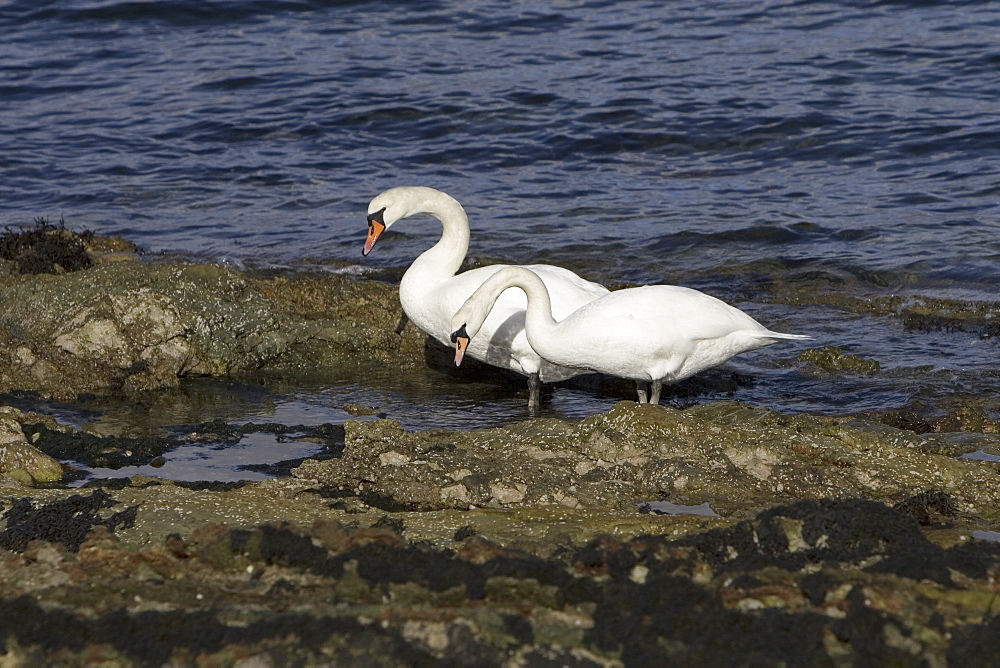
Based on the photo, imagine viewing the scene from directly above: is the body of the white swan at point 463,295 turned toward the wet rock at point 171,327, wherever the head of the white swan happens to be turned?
yes

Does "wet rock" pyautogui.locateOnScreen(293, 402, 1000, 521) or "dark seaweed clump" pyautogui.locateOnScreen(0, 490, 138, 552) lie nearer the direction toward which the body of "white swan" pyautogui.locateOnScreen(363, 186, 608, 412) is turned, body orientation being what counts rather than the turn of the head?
the dark seaweed clump

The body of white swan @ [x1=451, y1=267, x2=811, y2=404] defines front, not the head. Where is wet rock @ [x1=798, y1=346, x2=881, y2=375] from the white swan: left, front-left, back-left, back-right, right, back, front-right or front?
back-right

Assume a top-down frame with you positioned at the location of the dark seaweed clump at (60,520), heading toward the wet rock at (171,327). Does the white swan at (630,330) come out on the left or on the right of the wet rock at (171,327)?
right

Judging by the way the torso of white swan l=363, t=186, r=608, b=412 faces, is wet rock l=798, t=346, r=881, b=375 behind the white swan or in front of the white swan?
behind

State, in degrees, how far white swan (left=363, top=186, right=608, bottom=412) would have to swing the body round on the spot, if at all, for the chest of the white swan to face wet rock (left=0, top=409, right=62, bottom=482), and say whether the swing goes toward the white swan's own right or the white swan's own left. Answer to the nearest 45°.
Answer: approximately 45° to the white swan's own left

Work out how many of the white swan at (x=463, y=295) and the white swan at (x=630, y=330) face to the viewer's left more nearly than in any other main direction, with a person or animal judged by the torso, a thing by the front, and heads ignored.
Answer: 2

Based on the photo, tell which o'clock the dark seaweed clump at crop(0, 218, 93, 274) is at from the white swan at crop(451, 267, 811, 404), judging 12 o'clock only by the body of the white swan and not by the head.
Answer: The dark seaweed clump is roughly at 1 o'clock from the white swan.

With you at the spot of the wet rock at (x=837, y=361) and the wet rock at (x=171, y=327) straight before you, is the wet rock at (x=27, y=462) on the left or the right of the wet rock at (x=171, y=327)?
left

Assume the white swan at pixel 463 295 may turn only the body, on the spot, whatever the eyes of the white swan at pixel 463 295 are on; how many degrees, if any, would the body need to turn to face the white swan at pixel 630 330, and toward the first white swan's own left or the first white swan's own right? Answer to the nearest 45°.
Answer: approximately 135° to the first white swan's own left

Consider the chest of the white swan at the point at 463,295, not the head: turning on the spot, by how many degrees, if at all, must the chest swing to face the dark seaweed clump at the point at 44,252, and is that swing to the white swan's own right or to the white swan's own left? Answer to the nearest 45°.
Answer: approximately 45° to the white swan's own right

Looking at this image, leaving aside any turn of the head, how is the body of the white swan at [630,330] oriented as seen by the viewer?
to the viewer's left

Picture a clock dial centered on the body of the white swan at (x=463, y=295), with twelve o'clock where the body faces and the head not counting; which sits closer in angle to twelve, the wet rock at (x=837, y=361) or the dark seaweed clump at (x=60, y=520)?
the dark seaweed clump

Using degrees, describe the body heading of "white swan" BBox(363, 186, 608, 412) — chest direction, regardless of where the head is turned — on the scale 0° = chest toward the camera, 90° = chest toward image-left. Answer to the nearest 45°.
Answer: approximately 90°

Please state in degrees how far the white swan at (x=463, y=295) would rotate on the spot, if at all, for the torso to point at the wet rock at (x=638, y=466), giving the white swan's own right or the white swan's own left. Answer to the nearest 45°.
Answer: approximately 90° to the white swan's own left
